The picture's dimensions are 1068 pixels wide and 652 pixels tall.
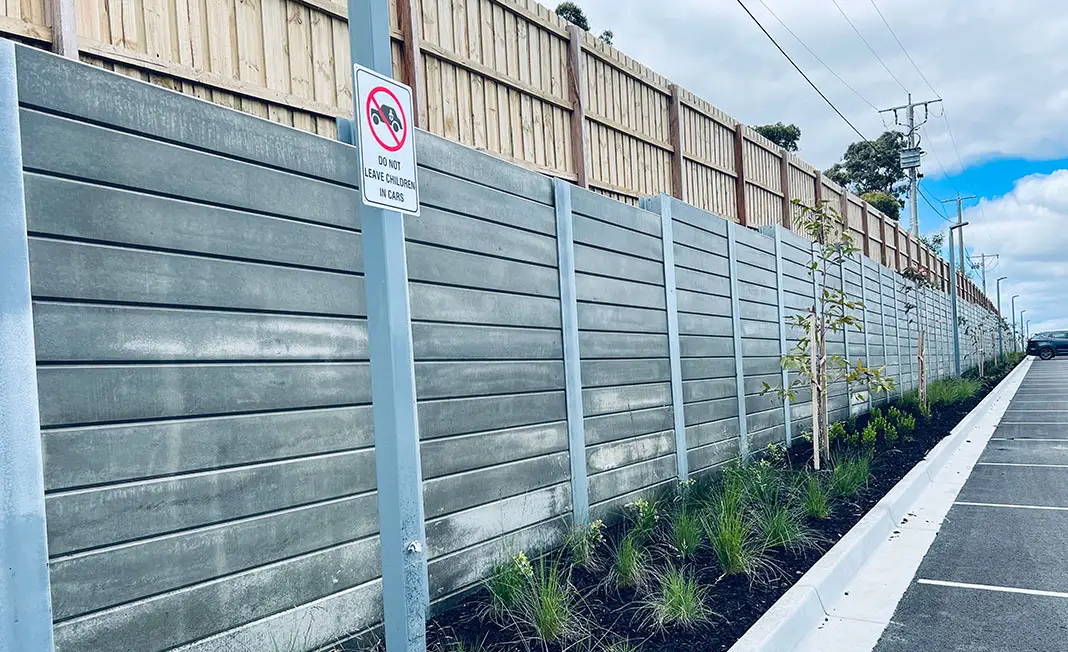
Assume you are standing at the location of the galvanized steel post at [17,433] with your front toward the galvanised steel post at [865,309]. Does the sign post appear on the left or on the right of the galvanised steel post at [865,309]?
right

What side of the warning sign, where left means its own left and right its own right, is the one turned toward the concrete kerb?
left

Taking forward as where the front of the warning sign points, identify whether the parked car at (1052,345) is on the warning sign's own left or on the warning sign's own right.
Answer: on the warning sign's own left

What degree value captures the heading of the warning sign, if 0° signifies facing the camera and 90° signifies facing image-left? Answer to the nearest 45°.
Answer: approximately 315°

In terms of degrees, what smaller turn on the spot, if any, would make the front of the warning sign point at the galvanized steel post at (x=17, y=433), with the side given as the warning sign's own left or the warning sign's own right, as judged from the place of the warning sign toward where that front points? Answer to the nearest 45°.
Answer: approximately 135° to the warning sign's own right

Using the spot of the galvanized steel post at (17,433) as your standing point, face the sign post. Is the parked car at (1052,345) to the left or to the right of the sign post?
left
